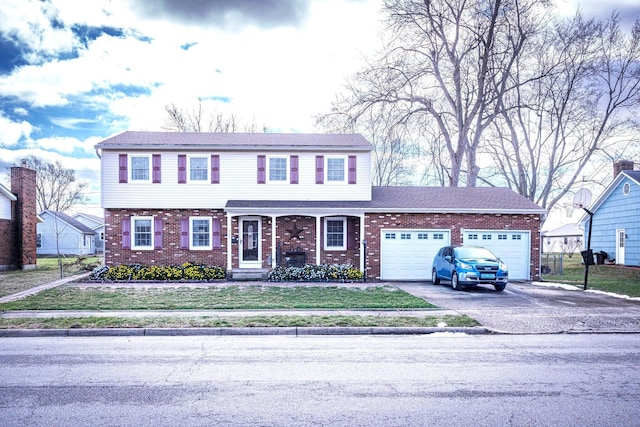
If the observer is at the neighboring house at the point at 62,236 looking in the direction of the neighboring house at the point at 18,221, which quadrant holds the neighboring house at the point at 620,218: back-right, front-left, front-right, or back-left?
front-left

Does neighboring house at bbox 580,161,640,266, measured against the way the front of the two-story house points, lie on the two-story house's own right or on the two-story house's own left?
on the two-story house's own left

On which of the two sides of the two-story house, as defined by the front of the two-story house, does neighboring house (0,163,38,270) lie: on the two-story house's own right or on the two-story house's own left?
on the two-story house's own right

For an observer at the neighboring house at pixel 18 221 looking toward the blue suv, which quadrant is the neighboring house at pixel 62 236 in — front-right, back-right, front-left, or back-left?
back-left

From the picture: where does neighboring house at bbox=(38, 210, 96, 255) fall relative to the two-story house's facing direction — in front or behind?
behind

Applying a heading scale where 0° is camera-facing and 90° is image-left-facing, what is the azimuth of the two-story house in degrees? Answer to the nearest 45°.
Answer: approximately 0°

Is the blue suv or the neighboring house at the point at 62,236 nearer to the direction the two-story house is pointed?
the blue suv
